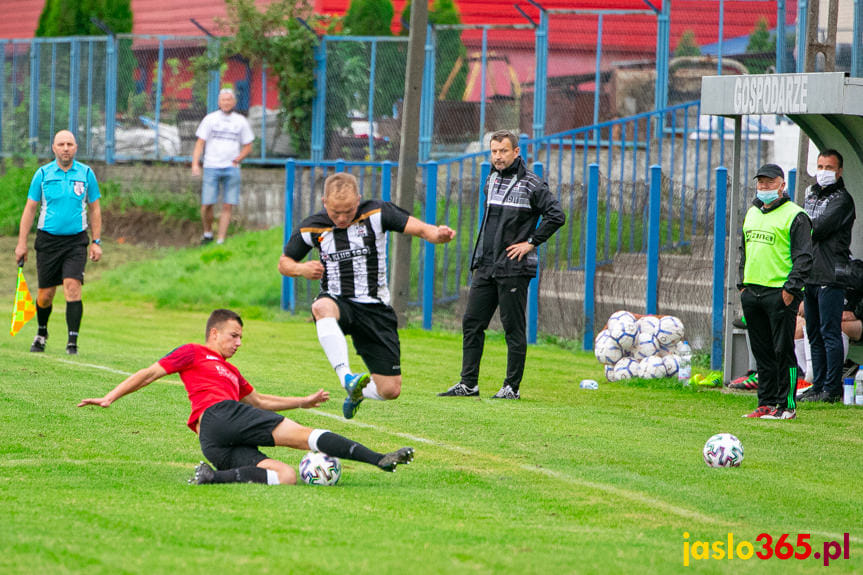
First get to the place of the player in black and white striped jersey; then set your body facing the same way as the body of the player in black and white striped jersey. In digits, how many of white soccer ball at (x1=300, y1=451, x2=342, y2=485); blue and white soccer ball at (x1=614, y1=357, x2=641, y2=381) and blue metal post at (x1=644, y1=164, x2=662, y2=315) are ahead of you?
1

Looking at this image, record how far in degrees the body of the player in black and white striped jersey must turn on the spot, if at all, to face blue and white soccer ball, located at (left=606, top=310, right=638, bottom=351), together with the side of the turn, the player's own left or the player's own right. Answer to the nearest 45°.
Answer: approximately 135° to the player's own left

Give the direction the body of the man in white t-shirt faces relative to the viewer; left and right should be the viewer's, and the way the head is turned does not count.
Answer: facing the viewer

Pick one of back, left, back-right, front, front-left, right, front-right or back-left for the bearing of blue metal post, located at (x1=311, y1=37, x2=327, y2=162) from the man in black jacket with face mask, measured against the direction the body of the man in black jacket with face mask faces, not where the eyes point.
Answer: right

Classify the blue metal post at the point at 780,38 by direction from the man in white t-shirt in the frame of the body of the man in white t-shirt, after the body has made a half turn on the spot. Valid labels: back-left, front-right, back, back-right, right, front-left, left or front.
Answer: back-right

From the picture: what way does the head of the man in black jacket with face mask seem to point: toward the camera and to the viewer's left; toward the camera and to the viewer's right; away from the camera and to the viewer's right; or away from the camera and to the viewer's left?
toward the camera and to the viewer's left

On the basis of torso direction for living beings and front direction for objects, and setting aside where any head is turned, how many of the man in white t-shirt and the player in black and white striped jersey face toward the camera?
2

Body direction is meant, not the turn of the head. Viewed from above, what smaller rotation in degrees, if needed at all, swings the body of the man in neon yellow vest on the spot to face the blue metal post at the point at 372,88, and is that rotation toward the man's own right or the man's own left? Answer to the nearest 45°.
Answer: approximately 90° to the man's own right

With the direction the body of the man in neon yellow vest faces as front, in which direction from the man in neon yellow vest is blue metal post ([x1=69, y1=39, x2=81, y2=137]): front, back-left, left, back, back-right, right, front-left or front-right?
right

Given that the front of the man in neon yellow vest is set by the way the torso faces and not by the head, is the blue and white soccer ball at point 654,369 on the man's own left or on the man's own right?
on the man's own right
